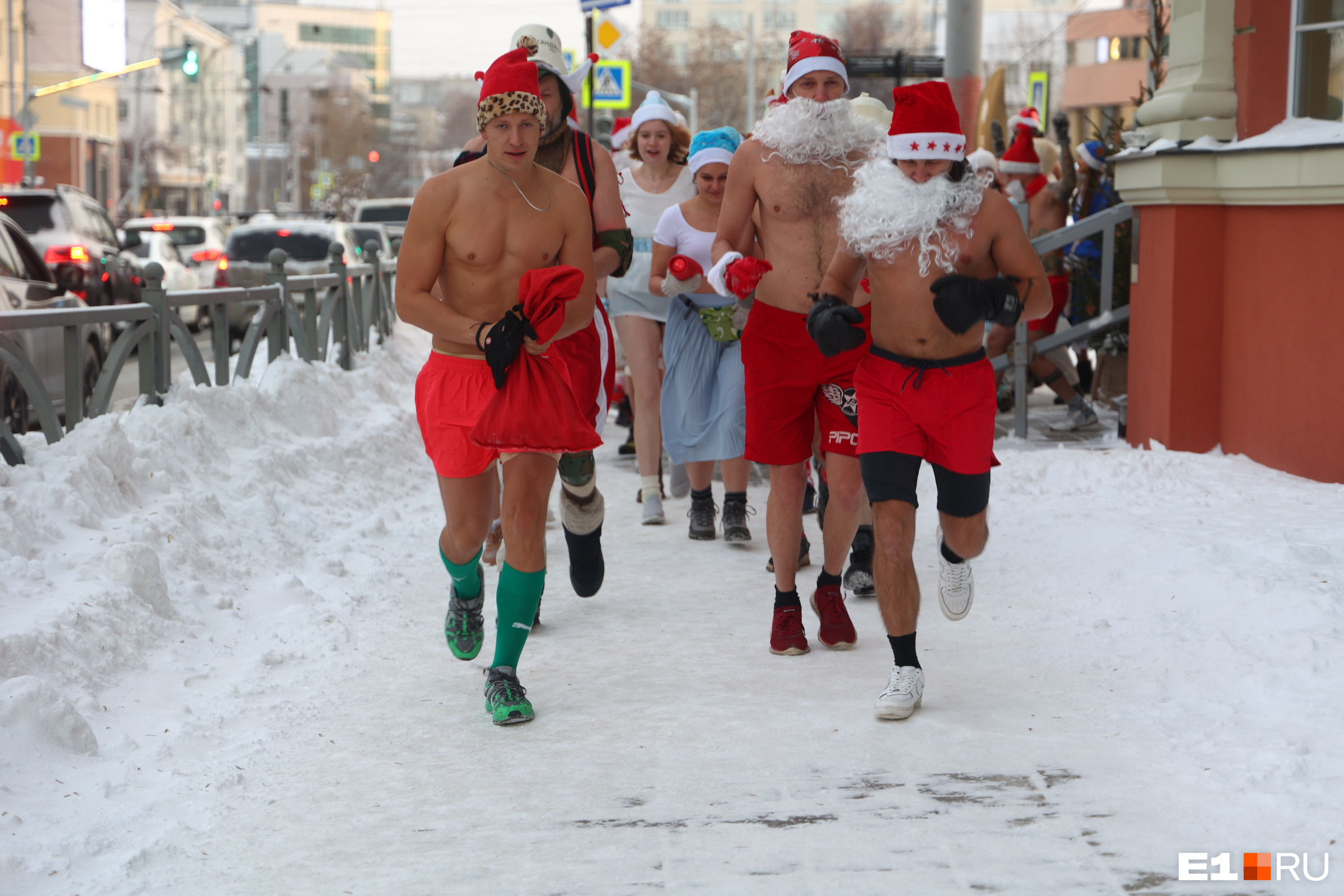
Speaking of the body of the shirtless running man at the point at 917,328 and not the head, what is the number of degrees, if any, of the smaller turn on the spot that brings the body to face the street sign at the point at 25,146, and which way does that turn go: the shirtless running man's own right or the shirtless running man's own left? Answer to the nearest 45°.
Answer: approximately 135° to the shirtless running man's own right

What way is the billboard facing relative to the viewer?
toward the camera

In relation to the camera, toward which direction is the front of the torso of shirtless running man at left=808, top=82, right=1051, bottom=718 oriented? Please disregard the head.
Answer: toward the camera

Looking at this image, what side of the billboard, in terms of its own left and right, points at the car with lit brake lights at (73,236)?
front

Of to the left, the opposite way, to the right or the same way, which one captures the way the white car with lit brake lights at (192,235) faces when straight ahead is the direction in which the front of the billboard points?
the opposite way

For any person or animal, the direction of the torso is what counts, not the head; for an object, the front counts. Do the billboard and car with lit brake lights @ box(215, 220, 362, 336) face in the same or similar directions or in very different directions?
very different directions

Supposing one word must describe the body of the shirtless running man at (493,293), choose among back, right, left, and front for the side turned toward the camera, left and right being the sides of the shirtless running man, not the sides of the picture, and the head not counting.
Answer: front

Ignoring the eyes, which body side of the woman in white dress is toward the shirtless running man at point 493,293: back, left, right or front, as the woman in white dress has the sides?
front

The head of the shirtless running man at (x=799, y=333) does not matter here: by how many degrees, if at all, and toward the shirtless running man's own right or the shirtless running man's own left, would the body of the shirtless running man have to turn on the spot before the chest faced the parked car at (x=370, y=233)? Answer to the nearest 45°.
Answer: approximately 180°

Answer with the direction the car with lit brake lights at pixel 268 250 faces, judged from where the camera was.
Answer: facing away from the viewer
